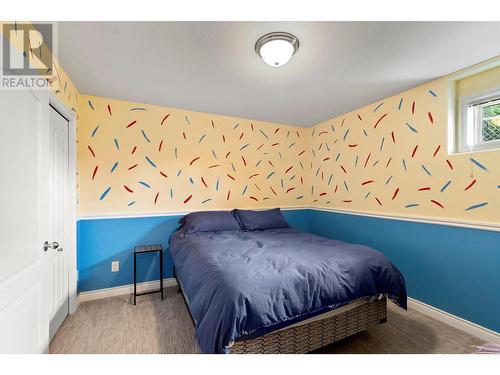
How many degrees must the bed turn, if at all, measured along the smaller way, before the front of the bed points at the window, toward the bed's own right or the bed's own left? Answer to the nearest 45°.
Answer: approximately 90° to the bed's own left

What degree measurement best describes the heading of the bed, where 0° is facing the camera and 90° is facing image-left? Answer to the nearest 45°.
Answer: approximately 315°

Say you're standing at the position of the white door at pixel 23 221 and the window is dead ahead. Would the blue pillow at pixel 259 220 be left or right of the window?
left

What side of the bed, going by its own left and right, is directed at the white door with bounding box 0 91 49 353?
right
